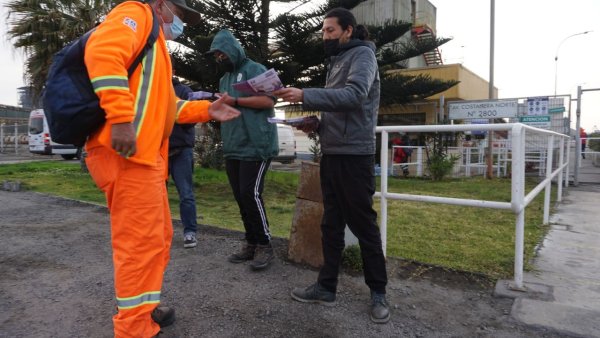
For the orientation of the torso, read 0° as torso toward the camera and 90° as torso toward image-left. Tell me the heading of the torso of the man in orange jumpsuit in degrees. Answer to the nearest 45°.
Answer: approximately 270°

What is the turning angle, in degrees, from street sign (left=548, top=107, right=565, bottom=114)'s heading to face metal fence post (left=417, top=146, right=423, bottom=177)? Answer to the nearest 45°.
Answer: approximately 90° to its right

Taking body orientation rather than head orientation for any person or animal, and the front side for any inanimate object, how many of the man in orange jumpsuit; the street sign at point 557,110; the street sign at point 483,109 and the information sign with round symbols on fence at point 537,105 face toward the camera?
3

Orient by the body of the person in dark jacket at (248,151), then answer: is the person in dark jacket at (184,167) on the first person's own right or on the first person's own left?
on the first person's own right

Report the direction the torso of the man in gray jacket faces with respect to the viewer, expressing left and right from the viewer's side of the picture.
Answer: facing to the left of the viewer

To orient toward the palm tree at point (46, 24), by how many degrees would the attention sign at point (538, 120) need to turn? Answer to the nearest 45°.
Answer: approximately 45° to its right

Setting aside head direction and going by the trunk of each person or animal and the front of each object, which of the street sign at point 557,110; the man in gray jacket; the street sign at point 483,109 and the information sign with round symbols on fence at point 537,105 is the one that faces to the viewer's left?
the man in gray jacket
